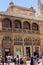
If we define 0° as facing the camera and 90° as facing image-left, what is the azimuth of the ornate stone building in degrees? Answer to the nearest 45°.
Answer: approximately 315°
